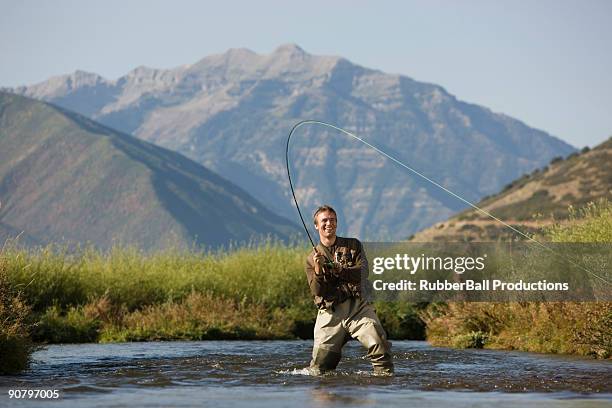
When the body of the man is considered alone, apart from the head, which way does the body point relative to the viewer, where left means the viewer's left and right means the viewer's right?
facing the viewer

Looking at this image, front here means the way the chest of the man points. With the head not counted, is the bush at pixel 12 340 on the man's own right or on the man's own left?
on the man's own right
